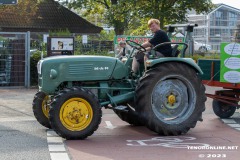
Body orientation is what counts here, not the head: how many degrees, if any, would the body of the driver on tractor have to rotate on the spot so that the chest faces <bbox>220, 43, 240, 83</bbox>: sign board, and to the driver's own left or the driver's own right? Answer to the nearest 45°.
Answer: approximately 135° to the driver's own right

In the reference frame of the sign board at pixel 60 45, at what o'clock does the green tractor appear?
The green tractor is roughly at 12 o'clock from the sign board.

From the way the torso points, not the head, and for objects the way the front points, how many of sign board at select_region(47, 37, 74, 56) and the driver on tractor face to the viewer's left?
1

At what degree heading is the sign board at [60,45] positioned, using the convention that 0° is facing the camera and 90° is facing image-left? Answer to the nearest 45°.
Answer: approximately 0°

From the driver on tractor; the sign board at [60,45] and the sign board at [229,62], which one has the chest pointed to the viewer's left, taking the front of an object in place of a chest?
the driver on tractor

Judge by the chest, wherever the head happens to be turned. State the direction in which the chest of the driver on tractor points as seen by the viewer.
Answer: to the viewer's left

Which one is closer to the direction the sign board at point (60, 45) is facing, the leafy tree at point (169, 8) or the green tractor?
the green tractor

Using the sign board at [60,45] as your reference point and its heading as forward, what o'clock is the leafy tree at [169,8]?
The leafy tree is roughly at 7 o'clock from the sign board.

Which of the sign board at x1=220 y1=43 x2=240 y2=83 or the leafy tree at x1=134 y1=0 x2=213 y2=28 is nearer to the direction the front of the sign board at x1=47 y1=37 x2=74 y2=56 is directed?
the sign board

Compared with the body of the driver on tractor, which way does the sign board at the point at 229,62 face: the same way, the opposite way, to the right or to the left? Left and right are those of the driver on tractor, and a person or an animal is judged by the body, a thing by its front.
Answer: to the left

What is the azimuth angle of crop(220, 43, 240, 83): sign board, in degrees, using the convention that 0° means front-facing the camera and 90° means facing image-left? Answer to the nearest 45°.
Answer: approximately 0°

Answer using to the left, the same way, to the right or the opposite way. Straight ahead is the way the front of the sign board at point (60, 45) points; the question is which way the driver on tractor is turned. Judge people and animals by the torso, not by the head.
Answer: to the right

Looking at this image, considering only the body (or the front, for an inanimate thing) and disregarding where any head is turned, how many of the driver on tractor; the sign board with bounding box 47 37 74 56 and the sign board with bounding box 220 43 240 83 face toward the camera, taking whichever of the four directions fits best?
2
